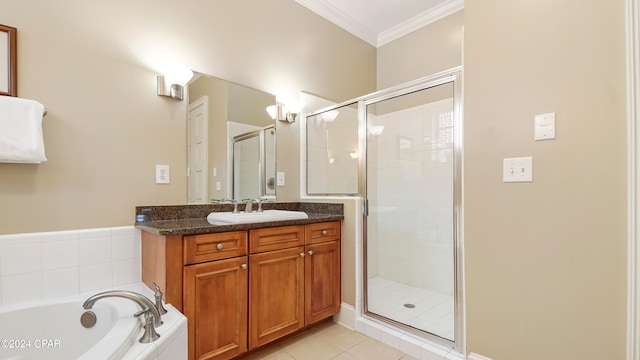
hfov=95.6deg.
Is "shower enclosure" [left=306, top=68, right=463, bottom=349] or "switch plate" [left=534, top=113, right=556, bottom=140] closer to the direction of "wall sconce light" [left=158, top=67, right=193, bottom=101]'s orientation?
the switch plate

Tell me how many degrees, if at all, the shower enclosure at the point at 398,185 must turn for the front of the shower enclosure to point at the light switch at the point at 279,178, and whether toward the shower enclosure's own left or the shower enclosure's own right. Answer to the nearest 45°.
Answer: approximately 45° to the shower enclosure's own right

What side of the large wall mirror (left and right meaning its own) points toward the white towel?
right
